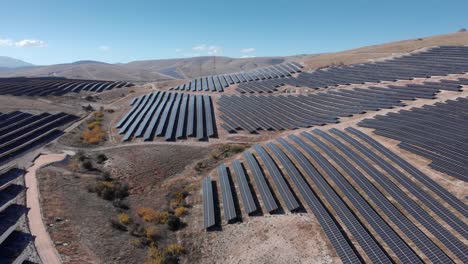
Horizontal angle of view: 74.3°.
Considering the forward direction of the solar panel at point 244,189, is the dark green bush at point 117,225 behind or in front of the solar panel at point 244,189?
in front

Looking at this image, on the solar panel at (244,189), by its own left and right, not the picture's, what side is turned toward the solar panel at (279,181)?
back

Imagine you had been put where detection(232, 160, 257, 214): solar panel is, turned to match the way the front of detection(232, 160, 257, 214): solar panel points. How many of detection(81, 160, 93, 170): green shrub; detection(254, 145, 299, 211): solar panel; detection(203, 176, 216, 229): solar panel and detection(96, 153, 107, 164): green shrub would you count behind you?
1

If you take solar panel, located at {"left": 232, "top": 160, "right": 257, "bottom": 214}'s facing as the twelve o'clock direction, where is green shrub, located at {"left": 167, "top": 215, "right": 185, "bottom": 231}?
The green shrub is roughly at 11 o'clock from the solar panel.

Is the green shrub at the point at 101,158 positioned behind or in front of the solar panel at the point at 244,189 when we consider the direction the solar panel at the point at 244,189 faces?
in front

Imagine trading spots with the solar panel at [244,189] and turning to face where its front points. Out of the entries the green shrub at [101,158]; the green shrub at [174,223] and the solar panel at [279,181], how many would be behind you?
1

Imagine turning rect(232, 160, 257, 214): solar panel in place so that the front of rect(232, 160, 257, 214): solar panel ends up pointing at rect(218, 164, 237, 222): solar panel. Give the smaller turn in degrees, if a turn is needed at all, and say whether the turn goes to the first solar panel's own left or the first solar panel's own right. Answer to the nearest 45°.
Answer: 0° — it already faces it

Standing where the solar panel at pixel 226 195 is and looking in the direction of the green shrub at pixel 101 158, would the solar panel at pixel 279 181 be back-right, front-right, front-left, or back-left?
back-right

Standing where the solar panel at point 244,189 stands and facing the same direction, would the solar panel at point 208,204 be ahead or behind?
ahead

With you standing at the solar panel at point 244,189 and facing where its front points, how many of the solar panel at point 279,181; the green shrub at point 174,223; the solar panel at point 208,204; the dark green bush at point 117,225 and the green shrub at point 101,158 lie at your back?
1

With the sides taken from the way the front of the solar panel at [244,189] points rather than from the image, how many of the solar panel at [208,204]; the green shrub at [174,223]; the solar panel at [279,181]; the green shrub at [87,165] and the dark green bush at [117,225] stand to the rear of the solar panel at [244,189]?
1

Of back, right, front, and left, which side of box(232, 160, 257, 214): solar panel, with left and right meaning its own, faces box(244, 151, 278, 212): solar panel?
back

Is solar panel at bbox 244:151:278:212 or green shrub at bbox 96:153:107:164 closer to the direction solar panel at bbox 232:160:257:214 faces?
the green shrub

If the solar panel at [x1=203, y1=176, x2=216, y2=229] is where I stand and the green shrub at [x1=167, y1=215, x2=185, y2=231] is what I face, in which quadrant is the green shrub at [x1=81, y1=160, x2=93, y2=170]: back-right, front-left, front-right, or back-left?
front-right

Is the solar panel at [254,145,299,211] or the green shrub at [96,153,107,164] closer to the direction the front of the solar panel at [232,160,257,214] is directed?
the green shrub

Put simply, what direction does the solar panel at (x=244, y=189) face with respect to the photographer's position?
facing to the left of the viewer
